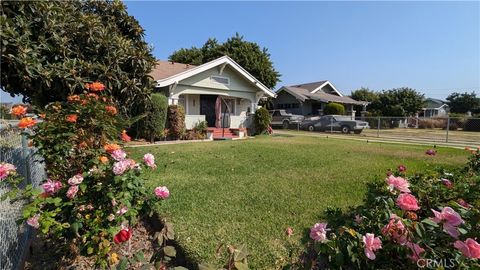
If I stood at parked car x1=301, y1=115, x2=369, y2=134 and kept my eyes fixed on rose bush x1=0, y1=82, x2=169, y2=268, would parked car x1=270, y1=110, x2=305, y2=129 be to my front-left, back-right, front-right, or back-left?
back-right

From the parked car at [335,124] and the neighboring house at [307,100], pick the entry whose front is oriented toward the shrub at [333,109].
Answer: the neighboring house

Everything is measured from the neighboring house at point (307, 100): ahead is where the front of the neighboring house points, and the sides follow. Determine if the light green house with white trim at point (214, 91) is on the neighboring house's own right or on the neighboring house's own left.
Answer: on the neighboring house's own right
